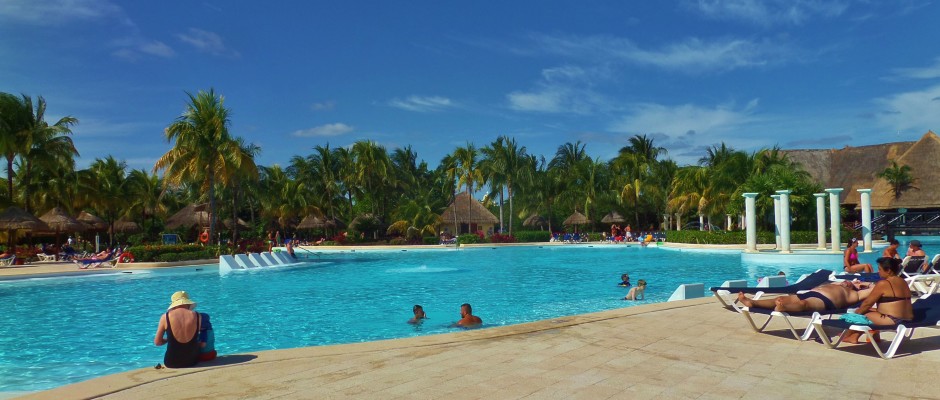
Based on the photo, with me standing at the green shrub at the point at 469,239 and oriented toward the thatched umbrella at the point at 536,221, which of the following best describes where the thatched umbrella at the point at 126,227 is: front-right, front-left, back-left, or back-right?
back-left

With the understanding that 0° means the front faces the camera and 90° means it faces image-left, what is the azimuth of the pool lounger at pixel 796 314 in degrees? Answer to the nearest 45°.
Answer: approximately 90°

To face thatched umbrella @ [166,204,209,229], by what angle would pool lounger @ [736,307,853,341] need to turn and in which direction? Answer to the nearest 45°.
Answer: approximately 45° to its right

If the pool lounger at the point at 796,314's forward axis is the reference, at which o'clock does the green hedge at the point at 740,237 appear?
The green hedge is roughly at 3 o'clock from the pool lounger.

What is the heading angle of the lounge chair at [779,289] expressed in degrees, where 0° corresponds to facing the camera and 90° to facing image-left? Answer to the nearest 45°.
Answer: approximately 90°

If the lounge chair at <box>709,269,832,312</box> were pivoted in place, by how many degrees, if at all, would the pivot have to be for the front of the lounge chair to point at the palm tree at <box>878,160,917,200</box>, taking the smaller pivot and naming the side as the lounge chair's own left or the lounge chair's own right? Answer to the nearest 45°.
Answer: approximately 90° to the lounge chair's own right
